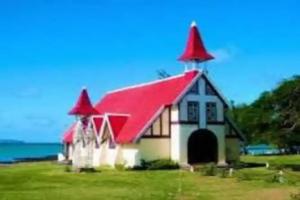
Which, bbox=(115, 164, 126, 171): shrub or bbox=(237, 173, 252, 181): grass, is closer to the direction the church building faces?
the grass

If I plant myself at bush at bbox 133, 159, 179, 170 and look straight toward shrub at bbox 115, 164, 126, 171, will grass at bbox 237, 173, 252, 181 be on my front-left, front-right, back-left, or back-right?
back-left

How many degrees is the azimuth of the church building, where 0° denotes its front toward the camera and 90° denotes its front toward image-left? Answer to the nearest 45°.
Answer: approximately 315°
